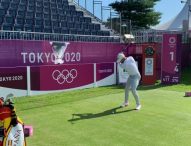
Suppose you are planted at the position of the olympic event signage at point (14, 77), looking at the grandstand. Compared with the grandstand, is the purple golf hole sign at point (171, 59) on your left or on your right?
right

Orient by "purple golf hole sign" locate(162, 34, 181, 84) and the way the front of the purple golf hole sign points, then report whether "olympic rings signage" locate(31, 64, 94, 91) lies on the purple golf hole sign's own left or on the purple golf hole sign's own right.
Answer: on the purple golf hole sign's own right

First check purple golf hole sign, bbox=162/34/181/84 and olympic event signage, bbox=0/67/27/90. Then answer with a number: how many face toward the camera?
2

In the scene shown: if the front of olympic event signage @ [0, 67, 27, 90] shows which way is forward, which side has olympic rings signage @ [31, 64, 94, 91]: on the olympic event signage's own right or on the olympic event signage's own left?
on the olympic event signage's own left

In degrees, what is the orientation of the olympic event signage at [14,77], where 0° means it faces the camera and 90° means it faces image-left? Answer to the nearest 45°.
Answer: approximately 0°

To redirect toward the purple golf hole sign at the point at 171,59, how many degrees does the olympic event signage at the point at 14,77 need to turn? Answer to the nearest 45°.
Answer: approximately 135° to its left

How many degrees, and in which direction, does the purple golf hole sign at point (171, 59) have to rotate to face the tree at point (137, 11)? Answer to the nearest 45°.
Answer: approximately 180°

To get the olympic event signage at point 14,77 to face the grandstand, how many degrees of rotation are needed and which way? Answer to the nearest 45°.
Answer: approximately 180°

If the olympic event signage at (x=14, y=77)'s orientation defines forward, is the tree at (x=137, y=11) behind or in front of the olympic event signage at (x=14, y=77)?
behind

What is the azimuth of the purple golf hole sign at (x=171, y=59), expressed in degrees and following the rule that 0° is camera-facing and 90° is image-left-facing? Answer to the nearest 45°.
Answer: approximately 0°

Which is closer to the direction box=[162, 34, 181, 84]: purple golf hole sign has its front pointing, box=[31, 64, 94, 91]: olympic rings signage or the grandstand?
the olympic rings signage
